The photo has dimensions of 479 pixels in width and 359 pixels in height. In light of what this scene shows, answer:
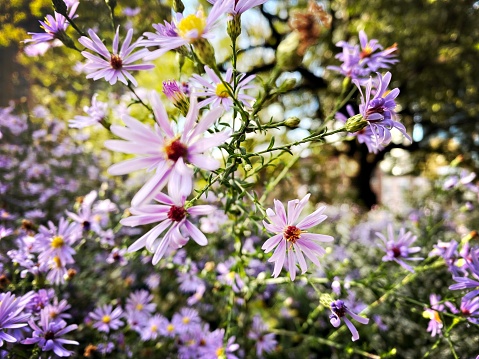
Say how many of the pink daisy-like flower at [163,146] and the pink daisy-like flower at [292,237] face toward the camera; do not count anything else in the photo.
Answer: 2

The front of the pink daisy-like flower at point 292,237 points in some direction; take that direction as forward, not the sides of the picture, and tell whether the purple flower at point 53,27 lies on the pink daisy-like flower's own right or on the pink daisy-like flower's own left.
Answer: on the pink daisy-like flower's own right

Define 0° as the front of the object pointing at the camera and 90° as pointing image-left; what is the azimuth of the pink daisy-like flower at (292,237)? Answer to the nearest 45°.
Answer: approximately 0°
